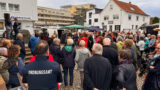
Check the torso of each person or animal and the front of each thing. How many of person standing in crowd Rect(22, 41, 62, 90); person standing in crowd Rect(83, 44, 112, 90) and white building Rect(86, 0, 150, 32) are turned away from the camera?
2

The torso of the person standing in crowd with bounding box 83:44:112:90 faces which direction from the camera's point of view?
away from the camera

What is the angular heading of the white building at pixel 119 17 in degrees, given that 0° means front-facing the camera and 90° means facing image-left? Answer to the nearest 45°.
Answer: approximately 45°

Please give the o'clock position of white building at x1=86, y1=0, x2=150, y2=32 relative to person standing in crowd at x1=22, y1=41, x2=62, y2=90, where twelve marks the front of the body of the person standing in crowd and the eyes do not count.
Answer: The white building is roughly at 1 o'clock from the person standing in crowd.

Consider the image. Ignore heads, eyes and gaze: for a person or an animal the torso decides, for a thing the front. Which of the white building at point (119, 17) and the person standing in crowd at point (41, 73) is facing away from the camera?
the person standing in crowd

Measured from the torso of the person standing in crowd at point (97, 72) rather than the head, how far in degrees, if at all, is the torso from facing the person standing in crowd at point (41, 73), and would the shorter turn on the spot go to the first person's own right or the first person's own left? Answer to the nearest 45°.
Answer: approximately 135° to the first person's own left

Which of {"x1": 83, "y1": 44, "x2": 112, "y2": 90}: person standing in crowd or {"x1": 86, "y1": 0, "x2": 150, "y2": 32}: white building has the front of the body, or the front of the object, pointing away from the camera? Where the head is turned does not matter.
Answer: the person standing in crowd

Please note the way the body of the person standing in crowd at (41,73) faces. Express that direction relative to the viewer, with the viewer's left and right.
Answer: facing away from the viewer

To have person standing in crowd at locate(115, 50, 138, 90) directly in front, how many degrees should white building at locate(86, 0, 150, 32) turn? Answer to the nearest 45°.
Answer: approximately 45° to its left
